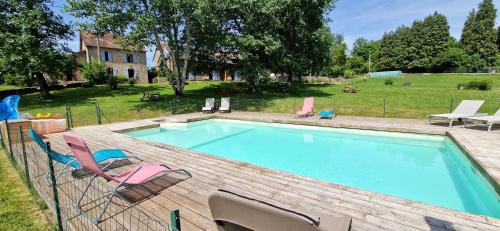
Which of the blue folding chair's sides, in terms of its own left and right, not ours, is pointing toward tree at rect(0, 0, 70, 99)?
left

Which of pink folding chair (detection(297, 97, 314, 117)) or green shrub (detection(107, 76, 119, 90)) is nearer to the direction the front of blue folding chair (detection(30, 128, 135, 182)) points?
the pink folding chair

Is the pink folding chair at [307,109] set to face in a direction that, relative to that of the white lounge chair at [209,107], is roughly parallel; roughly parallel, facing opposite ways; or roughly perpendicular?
roughly parallel

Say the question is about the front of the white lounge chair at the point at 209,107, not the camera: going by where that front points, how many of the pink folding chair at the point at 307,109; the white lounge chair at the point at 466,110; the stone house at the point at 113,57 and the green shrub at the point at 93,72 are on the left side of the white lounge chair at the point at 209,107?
2

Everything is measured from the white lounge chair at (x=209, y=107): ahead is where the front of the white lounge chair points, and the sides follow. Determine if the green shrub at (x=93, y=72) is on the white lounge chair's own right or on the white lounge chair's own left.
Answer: on the white lounge chair's own right

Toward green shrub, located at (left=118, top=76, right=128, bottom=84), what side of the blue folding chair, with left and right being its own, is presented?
left

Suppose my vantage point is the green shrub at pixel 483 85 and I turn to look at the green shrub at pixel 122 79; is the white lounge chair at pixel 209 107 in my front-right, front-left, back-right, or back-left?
front-left

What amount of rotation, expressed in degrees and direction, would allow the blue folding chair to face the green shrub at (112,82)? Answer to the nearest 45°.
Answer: approximately 90° to its left

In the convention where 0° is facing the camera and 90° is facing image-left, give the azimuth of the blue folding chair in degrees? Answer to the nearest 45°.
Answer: approximately 270°

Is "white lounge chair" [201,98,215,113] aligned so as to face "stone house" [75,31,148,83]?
no

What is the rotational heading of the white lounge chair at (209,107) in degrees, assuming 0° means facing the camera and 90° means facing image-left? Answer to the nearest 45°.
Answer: approximately 45°
